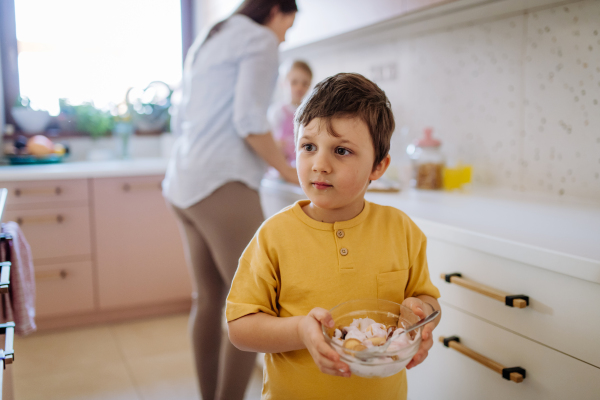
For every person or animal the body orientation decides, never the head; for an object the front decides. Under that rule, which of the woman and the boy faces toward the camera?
the boy

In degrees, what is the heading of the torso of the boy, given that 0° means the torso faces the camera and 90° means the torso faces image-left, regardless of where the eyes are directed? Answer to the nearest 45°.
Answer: approximately 0°

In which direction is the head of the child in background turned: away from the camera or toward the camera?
toward the camera

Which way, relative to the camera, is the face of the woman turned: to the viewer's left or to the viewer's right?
to the viewer's right

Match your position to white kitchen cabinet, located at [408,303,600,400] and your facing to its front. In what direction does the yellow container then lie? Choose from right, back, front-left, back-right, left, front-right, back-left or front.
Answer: back-right

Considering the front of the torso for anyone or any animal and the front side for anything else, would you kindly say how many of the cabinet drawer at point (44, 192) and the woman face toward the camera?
1

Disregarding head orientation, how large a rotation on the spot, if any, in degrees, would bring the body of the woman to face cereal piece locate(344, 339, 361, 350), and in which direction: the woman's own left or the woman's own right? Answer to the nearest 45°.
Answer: approximately 135° to the woman's own right

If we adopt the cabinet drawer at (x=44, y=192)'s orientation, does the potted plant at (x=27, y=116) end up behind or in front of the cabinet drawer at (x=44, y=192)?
behind

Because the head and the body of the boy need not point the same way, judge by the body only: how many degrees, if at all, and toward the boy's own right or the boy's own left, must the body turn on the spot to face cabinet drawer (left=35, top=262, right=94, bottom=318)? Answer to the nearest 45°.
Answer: approximately 135° to the boy's own right

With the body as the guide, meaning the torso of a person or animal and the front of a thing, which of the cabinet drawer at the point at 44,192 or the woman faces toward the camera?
the cabinet drawer

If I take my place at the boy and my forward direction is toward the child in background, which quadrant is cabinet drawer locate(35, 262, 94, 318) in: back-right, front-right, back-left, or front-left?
front-left

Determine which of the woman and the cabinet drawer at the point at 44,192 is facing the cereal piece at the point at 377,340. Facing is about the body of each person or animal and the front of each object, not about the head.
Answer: the cabinet drawer

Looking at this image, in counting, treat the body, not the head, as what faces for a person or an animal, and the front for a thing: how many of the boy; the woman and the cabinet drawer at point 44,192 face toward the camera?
2

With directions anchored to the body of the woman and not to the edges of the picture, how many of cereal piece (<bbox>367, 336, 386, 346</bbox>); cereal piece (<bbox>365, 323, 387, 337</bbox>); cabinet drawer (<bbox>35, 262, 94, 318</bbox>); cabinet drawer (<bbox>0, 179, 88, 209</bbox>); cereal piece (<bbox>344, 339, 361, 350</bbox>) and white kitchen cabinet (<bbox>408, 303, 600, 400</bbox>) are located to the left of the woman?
2

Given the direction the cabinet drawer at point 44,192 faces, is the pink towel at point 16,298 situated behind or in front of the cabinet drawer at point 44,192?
in front

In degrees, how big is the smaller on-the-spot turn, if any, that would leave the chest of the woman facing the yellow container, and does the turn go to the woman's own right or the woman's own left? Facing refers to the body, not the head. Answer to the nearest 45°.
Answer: approximately 45° to the woman's own right

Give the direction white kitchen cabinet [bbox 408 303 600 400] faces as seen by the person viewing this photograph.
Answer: facing the viewer and to the left of the viewer

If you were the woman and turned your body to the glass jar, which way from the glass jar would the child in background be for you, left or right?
left

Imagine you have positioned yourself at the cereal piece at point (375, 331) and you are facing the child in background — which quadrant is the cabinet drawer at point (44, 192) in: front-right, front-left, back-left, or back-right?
front-left
